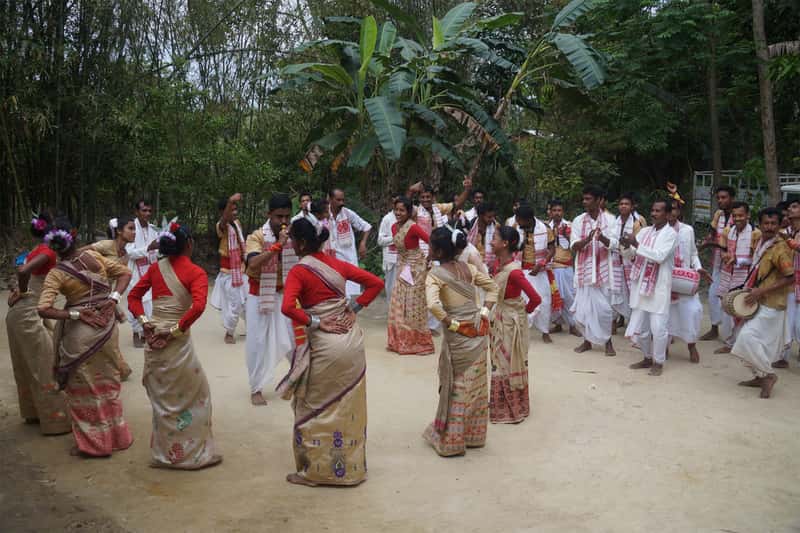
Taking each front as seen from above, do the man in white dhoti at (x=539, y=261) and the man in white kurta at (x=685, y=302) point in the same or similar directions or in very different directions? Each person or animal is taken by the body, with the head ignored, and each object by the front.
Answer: same or similar directions

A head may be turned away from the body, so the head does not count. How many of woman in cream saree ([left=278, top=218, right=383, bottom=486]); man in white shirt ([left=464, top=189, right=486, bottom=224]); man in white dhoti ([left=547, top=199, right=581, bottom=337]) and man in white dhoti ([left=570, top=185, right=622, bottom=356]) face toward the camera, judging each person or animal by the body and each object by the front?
3

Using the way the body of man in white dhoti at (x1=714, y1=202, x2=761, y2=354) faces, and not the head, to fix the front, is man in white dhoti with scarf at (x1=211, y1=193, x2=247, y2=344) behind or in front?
in front

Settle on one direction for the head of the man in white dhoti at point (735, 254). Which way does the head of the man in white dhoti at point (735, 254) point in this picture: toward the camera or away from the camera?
toward the camera

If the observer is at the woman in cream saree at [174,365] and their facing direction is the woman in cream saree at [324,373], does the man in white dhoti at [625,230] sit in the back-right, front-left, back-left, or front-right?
front-left

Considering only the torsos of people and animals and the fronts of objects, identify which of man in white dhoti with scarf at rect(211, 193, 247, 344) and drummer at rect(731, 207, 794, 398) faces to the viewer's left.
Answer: the drummer

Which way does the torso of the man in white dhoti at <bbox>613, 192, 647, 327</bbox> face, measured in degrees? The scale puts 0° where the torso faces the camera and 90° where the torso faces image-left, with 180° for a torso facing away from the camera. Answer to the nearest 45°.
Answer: approximately 45°

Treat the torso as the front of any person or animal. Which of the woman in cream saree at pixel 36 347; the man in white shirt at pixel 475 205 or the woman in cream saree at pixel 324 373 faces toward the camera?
the man in white shirt

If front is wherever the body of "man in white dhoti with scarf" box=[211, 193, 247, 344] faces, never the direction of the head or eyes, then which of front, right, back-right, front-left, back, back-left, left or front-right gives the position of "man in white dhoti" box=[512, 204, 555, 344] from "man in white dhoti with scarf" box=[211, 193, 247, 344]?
front-left

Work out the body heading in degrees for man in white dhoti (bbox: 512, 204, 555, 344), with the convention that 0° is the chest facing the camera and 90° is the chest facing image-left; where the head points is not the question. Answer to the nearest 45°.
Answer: approximately 45°

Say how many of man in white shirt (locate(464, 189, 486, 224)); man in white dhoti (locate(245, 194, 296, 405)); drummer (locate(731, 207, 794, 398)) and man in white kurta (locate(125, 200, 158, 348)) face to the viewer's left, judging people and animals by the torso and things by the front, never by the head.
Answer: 1

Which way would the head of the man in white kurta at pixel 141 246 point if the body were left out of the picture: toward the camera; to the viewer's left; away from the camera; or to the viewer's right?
toward the camera

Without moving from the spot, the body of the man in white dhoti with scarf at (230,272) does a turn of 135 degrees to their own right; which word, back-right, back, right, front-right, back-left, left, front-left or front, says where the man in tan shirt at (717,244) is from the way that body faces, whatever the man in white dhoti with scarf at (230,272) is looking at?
back

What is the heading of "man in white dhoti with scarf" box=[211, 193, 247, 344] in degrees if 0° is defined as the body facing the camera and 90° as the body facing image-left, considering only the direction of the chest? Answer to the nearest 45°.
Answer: approximately 315°

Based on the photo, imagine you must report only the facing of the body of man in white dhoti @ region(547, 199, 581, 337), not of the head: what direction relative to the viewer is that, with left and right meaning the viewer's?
facing the viewer

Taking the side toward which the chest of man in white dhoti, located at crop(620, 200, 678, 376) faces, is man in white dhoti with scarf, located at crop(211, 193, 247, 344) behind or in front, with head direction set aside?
in front

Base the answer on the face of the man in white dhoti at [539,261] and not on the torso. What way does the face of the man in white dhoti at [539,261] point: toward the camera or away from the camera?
toward the camera

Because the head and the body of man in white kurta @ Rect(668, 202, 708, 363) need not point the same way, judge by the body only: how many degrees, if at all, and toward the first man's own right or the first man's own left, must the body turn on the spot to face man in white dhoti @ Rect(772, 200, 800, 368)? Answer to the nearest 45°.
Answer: approximately 135° to the first man's own left

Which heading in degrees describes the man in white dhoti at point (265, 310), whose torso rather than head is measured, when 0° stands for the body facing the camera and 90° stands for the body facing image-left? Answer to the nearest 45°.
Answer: approximately 315°

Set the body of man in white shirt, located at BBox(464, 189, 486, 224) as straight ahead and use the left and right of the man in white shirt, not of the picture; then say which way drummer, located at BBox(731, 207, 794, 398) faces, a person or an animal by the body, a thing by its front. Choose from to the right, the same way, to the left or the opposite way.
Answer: to the right

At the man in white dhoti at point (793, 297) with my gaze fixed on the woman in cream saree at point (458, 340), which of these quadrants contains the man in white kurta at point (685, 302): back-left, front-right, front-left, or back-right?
front-right

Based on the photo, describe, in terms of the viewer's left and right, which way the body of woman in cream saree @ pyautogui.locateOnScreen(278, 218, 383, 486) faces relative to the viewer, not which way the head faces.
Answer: facing away from the viewer and to the left of the viewer
